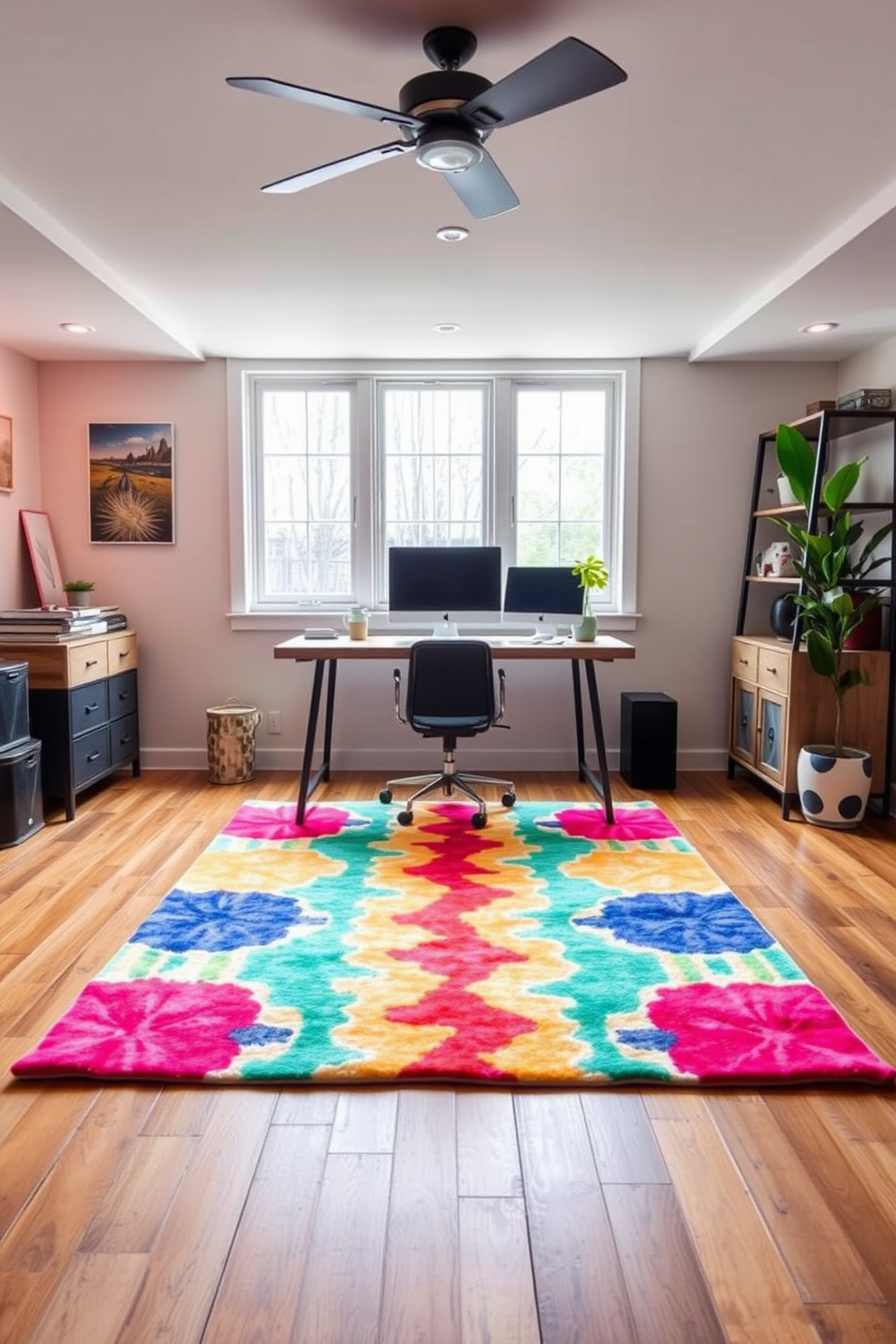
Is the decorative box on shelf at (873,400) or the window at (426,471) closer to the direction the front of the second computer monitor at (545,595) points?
the decorative box on shelf

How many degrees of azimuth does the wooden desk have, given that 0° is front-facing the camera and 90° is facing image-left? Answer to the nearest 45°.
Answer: approximately 0°

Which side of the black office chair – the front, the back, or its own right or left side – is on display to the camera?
back

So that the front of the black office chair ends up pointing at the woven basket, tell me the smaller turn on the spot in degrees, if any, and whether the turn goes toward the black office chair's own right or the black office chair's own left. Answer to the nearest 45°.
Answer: approximately 45° to the black office chair's own left

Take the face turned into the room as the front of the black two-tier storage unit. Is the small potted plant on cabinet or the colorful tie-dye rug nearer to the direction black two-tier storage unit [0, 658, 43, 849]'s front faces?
the colorful tie-dye rug

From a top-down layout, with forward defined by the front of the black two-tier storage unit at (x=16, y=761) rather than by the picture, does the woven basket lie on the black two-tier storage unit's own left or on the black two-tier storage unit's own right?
on the black two-tier storage unit's own left

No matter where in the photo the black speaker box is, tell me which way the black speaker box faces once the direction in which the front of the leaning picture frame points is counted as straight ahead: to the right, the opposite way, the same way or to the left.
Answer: to the right

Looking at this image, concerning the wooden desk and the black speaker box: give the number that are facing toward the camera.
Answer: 2

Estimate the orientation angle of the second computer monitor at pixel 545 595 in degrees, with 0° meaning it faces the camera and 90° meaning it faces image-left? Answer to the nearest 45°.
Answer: approximately 0°
